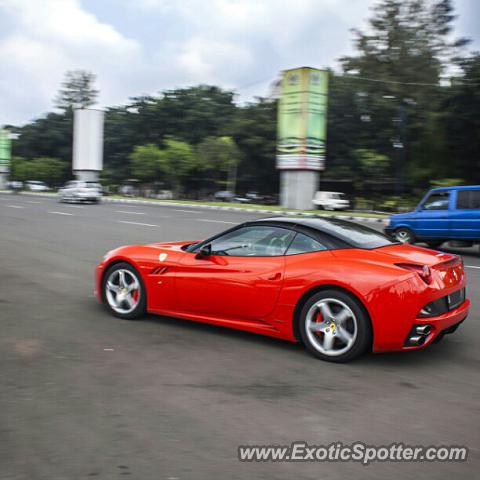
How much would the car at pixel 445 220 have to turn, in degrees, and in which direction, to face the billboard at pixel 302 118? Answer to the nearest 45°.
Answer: approximately 90° to its right

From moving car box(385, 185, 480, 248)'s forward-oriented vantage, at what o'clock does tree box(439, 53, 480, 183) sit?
The tree is roughly at 3 o'clock from the moving car.

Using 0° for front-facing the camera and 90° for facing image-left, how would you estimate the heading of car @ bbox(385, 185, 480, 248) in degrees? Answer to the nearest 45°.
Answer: approximately 90°

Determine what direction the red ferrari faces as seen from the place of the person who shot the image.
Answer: facing away from the viewer and to the left of the viewer

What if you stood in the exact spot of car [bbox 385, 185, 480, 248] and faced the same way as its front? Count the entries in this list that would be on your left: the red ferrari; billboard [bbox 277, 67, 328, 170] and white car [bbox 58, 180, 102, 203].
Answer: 1

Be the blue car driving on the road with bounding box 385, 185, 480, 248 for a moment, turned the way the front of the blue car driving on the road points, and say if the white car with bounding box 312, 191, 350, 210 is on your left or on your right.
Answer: on your right

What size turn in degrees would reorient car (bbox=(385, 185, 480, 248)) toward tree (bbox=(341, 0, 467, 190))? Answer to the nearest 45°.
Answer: approximately 90° to its right
